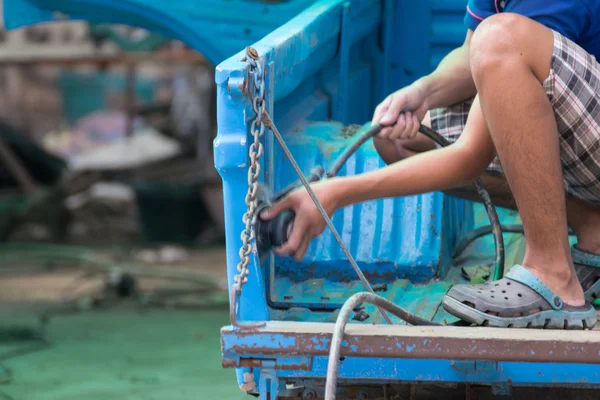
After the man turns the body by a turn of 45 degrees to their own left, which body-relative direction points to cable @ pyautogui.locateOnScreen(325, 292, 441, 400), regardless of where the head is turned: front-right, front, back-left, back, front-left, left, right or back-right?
front

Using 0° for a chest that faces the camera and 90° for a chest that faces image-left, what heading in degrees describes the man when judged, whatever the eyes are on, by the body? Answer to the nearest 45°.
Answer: approximately 90°
